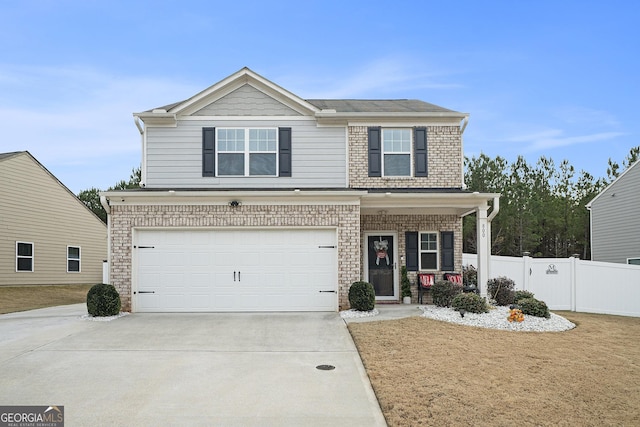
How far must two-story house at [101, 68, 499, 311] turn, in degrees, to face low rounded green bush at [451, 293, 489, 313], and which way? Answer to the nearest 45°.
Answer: approximately 45° to its left

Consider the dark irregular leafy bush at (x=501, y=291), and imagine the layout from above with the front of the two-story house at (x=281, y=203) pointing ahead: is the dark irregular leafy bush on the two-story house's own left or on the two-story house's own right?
on the two-story house's own left

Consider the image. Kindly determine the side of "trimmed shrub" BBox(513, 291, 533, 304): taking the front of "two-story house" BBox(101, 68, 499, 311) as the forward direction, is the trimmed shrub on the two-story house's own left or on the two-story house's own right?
on the two-story house's own left

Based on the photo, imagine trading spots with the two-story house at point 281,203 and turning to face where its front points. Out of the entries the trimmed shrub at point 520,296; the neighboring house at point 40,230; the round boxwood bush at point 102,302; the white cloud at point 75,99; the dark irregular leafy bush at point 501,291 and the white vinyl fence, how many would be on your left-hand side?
3

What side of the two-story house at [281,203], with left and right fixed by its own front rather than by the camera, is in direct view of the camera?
front

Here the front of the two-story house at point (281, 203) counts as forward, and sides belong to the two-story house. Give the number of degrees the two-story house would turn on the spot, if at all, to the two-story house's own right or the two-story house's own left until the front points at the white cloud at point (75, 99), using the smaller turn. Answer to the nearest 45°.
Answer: approximately 135° to the two-story house's own right

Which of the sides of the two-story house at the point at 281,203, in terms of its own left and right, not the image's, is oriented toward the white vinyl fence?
left

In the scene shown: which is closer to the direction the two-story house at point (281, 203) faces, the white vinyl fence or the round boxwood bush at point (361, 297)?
the round boxwood bush

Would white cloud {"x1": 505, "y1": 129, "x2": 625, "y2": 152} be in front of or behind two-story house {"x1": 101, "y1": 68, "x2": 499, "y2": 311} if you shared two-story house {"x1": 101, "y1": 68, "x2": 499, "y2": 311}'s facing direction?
behind

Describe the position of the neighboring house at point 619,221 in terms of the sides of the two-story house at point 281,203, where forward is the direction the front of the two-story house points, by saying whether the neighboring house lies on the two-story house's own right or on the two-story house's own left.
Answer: on the two-story house's own left

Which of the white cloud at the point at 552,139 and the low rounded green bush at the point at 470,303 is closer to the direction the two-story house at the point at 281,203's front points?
the low rounded green bush

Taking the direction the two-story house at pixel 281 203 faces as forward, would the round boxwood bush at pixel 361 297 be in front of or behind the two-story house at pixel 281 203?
in front

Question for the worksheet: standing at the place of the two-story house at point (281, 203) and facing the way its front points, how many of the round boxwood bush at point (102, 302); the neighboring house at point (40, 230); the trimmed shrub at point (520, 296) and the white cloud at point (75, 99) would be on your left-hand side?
1
